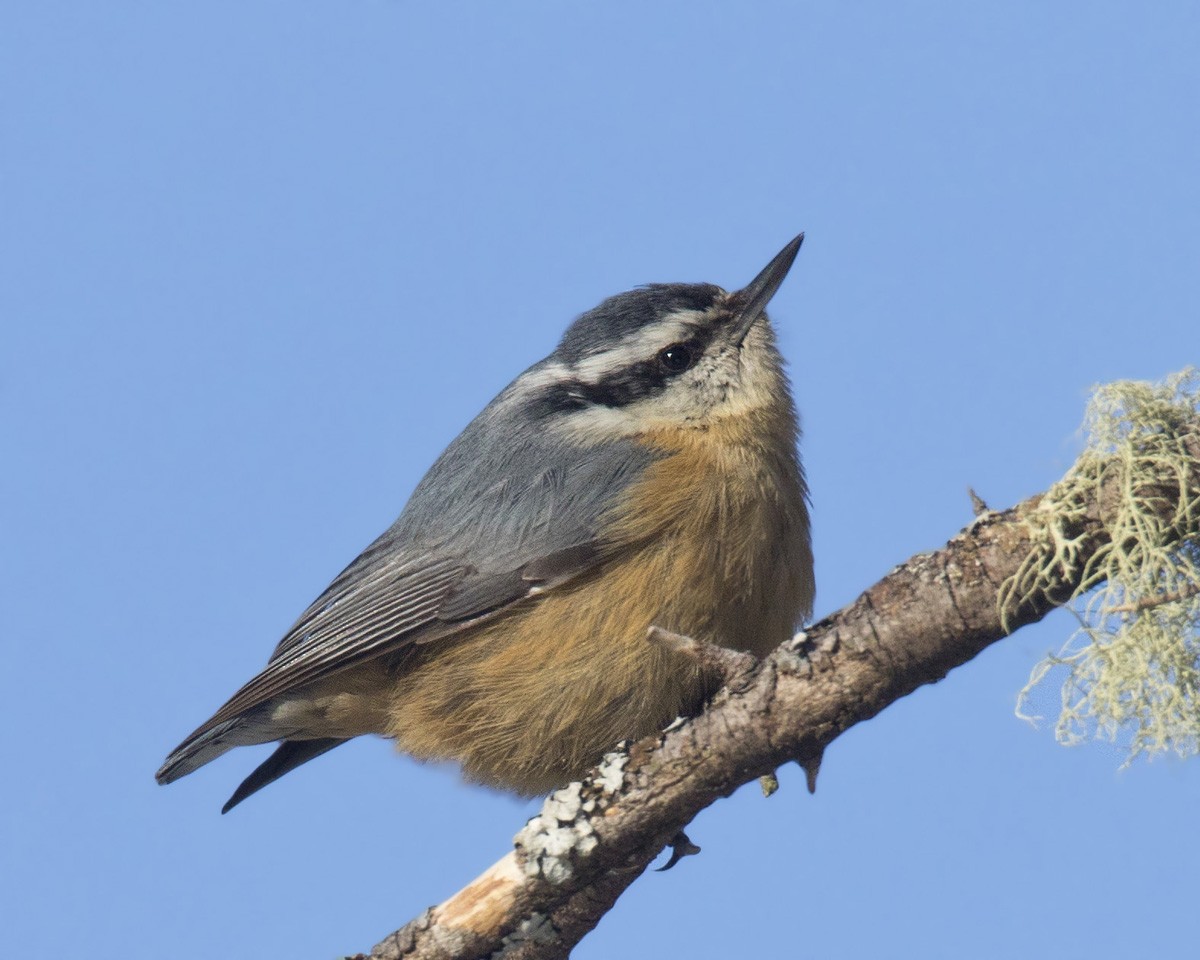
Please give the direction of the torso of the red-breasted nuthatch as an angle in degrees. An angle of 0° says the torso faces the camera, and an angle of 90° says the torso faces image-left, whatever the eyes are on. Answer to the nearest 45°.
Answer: approximately 270°
